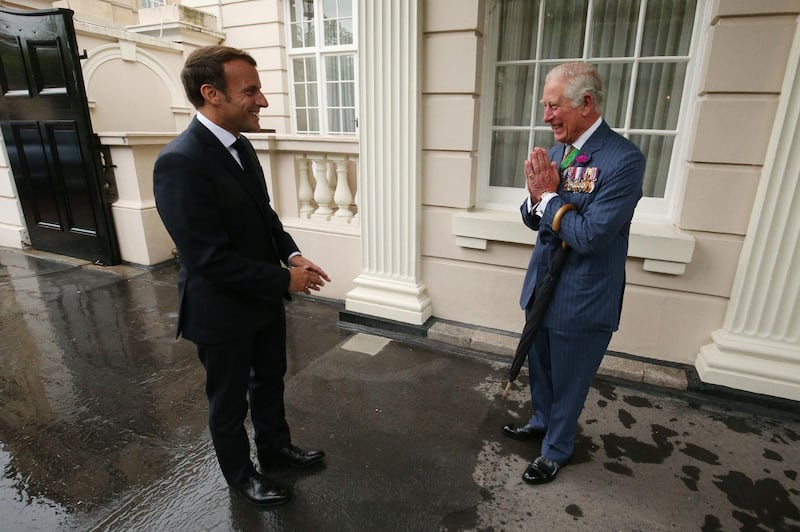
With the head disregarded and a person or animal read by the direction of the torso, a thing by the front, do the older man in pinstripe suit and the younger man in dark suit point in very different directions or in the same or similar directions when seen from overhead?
very different directions

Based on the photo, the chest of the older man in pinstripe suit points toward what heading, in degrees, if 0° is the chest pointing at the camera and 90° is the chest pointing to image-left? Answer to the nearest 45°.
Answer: approximately 45°

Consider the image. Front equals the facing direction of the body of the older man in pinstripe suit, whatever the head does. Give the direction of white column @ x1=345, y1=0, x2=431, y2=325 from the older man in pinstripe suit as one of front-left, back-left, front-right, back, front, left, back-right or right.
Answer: right

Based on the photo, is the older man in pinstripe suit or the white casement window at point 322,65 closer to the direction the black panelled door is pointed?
the older man in pinstripe suit

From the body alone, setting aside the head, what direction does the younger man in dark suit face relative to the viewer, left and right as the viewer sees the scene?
facing to the right of the viewer

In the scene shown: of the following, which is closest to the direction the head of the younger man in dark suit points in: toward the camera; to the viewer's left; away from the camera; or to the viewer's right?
to the viewer's right

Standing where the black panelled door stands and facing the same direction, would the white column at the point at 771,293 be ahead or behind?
ahead

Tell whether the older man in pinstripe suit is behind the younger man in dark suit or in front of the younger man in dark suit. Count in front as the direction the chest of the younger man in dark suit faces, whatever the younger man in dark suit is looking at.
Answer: in front

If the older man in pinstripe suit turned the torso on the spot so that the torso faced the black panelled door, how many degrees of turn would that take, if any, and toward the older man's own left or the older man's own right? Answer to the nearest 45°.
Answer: approximately 45° to the older man's own right

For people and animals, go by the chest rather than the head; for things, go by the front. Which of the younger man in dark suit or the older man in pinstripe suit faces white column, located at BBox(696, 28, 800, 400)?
the younger man in dark suit
